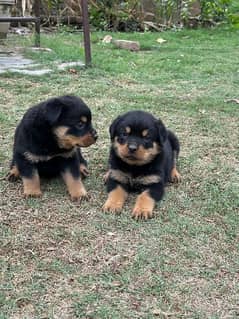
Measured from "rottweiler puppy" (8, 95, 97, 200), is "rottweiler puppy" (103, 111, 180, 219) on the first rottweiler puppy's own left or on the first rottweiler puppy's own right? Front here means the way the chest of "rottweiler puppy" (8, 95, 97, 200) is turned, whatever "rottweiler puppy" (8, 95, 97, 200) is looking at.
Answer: on the first rottweiler puppy's own left

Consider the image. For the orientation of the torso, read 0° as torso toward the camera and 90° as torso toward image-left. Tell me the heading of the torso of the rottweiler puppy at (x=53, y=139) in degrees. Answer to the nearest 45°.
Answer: approximately 0°
